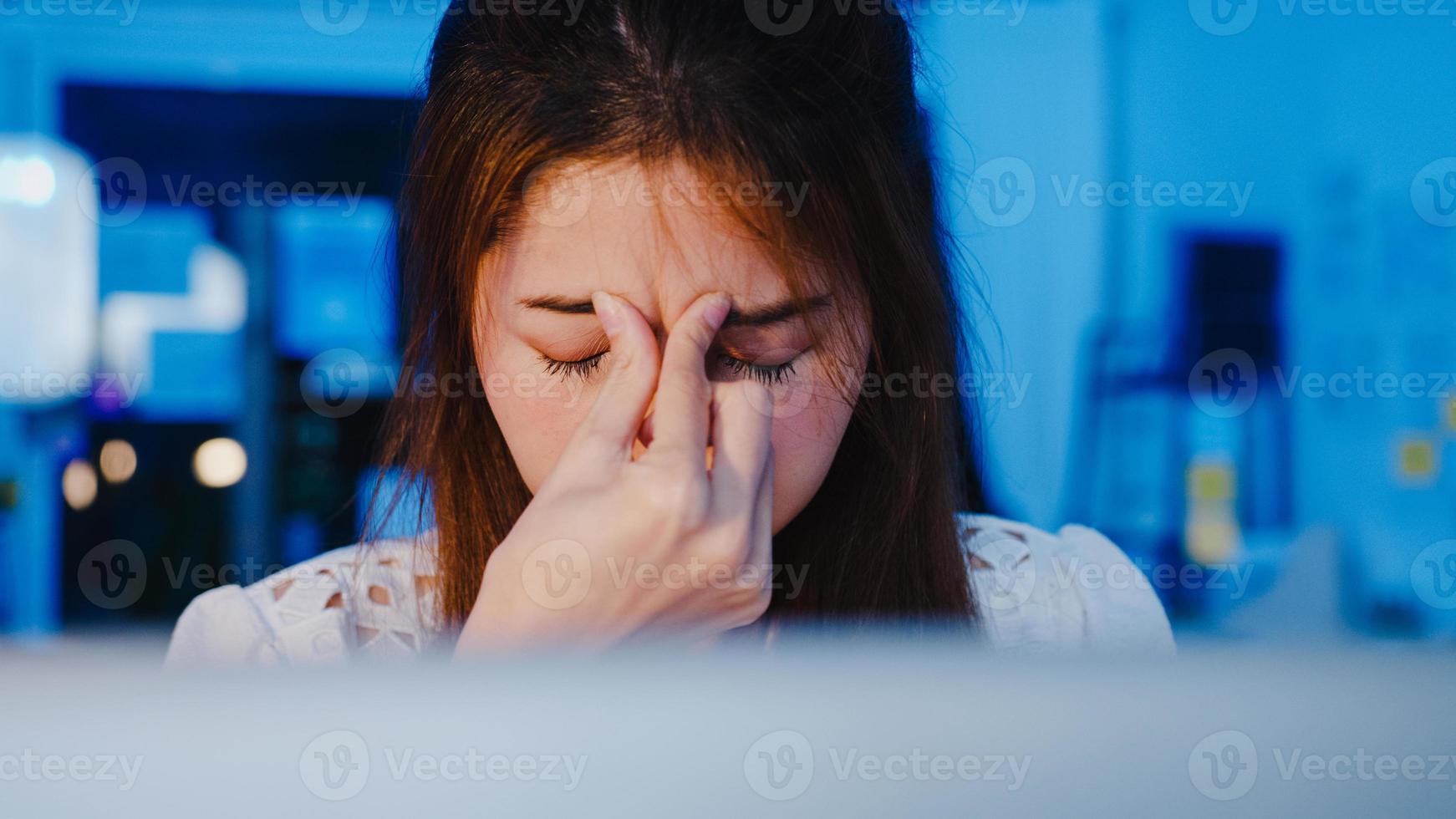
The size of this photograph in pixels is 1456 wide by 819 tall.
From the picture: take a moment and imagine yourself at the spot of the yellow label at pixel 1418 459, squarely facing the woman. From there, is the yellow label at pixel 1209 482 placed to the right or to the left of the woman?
right

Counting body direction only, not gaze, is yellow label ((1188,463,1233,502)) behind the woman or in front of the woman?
behind

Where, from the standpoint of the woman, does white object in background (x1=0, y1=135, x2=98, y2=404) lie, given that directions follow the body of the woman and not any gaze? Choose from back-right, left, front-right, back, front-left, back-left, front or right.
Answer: back-right

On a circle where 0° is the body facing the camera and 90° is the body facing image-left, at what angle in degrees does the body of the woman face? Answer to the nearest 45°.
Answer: approximately 0°

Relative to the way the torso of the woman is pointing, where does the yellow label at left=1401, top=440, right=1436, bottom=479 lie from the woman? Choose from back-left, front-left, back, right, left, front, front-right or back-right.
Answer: back-left

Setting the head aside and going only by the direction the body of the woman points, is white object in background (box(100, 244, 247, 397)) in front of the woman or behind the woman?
behind
